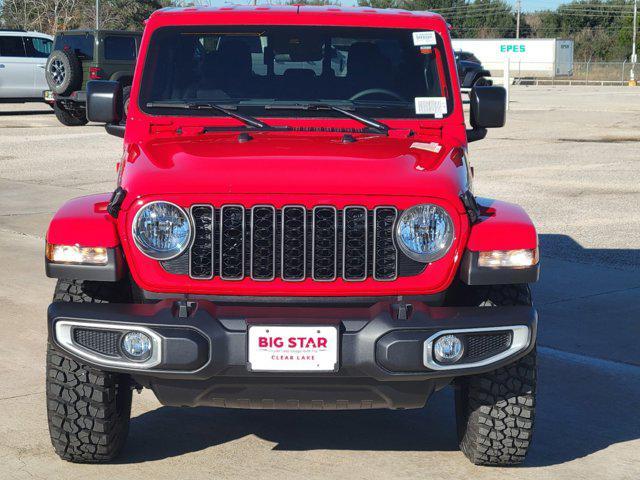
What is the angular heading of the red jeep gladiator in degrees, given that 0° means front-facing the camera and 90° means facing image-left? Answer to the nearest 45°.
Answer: approximately 0°

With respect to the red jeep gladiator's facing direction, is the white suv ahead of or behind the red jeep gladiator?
behind
